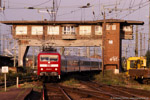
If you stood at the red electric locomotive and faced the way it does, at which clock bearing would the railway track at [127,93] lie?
The railway track is roughly at 11 o'clock from the red electric locomotive.

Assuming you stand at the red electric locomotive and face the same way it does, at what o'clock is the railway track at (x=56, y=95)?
The railway track is roughly at 12 o'clock from the red electric locomotive.

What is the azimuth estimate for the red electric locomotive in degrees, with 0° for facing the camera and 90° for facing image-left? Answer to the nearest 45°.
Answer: approximately 0°

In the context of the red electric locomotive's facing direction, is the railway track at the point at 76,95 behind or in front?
in front
